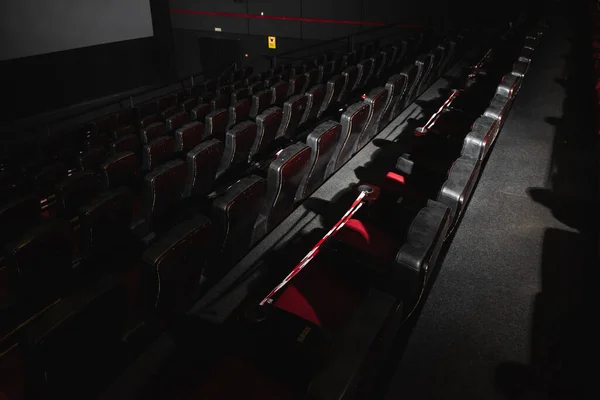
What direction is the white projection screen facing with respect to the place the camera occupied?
facing the viewer and to the right of the viewer
